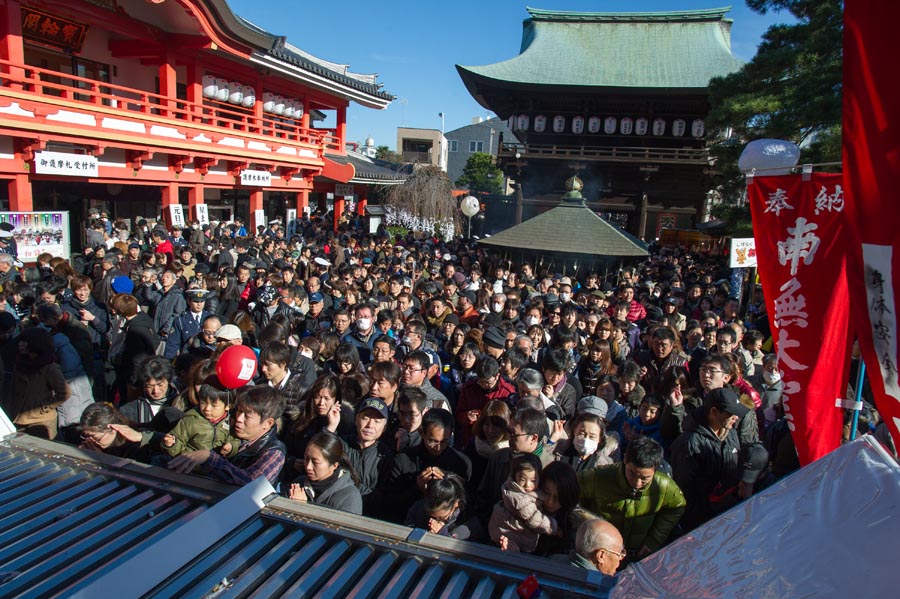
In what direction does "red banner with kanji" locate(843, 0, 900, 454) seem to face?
toward the camera

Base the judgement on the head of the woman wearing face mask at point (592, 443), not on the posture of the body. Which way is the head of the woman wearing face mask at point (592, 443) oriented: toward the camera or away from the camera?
toward the camera

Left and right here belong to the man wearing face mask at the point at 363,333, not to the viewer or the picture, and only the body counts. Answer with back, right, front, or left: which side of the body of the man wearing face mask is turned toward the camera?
front

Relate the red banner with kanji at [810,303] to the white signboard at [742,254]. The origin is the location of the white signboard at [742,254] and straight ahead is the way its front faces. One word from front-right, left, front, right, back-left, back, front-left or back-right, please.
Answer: front

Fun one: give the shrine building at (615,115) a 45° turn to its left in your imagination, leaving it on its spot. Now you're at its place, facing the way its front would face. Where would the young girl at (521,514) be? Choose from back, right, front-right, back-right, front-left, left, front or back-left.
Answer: front-right

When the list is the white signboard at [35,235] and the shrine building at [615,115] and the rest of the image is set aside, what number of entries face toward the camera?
2

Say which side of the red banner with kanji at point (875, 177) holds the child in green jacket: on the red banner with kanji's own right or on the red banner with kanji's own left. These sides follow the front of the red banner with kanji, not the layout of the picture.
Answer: on the red banner with kanji's own right

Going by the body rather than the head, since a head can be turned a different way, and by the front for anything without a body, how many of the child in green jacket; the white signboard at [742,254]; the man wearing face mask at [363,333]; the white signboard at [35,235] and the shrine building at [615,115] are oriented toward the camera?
5

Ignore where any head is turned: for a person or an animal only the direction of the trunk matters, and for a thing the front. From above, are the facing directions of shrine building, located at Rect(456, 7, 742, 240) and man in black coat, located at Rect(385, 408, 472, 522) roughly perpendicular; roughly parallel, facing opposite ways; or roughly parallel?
roughly parallel

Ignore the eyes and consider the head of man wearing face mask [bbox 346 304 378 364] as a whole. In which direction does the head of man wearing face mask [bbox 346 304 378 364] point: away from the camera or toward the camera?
toward the camera
